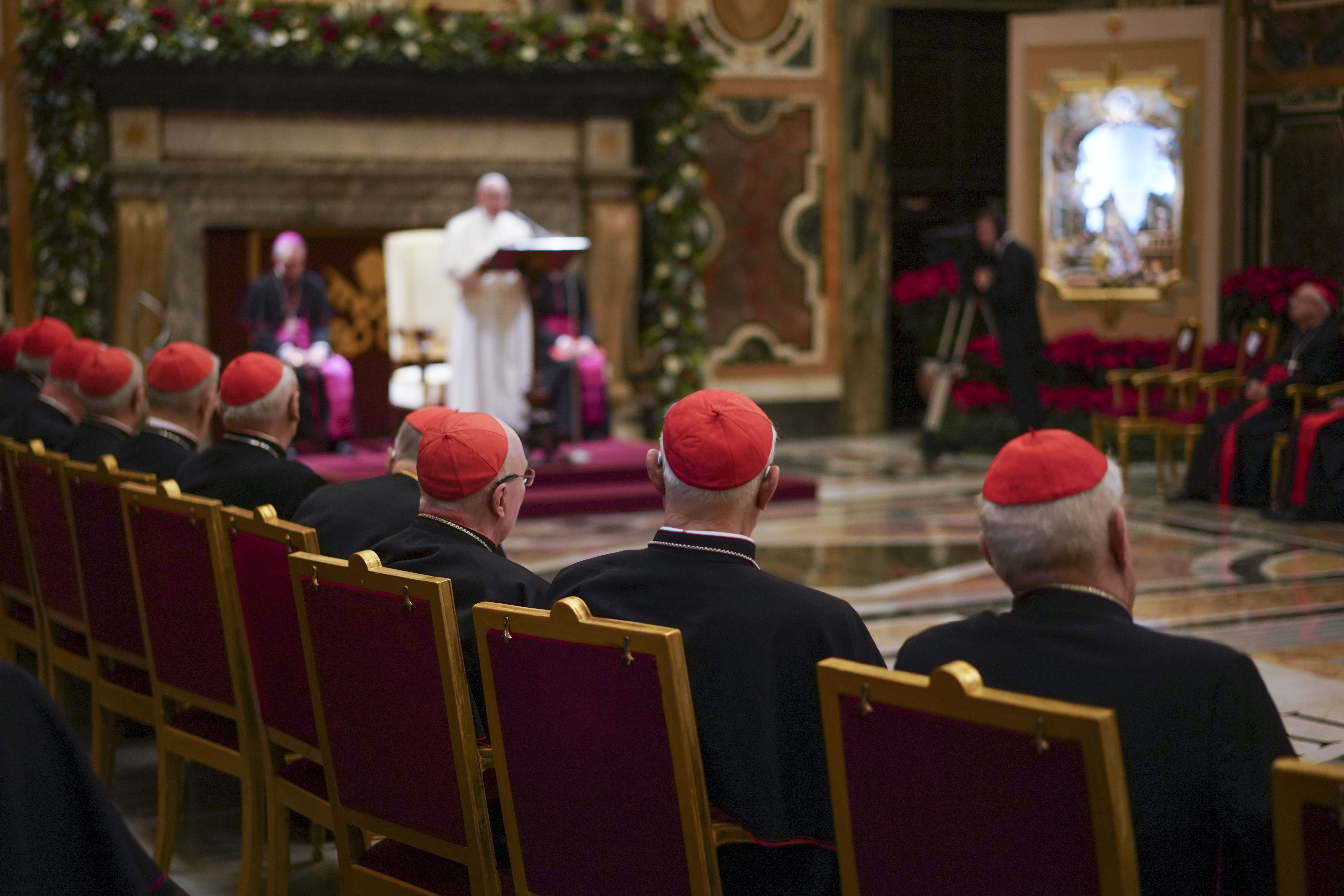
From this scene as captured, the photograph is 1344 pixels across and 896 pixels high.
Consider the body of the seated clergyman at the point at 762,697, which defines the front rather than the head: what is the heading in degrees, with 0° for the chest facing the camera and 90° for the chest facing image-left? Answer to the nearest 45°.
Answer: approximately 180°

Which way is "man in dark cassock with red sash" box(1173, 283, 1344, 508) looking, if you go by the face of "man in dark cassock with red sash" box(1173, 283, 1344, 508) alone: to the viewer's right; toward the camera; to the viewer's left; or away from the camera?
to the viewer's left

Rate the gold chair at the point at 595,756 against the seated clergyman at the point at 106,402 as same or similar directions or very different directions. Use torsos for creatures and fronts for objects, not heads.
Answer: same or similar directions

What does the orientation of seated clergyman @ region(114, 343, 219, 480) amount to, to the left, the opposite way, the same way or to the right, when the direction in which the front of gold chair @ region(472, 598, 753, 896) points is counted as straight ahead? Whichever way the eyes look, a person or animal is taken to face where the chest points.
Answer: the same way

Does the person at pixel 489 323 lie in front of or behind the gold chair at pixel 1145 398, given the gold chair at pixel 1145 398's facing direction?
in front

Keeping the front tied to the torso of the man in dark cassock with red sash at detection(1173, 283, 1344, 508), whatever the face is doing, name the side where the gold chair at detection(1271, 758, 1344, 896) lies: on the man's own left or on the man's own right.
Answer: on the man's own left

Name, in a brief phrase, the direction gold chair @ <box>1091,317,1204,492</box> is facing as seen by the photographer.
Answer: facing the viewer and to the left of the viewer

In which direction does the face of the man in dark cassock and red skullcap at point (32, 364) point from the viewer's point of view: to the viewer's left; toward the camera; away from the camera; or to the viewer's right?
away from the camera

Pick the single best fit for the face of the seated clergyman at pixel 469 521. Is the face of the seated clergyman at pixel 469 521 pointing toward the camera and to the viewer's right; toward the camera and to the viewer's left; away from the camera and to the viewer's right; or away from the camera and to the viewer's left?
away from the camera and to the viewer's right

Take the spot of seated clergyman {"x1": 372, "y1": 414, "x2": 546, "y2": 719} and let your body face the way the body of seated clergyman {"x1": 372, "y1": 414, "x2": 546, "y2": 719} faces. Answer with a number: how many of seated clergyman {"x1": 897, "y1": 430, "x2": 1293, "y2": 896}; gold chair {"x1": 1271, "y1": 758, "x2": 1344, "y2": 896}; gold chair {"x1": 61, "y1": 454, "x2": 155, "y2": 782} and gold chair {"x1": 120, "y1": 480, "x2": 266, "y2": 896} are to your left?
2

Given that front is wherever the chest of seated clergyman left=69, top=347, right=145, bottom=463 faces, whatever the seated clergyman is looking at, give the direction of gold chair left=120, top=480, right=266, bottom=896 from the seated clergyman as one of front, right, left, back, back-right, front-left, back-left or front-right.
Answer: back-right

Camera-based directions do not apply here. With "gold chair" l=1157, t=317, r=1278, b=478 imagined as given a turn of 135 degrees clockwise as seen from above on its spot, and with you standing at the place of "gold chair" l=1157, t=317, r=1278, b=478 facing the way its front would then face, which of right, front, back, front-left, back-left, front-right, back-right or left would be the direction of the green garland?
left

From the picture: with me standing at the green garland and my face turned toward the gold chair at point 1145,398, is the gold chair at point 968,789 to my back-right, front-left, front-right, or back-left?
front-right

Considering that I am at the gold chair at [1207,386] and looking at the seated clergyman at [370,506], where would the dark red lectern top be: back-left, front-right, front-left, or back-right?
front-right

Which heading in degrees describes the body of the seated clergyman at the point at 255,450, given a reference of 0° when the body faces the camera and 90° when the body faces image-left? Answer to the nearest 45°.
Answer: approximately 225°

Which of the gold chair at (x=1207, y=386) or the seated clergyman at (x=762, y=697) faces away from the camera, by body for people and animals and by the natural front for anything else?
the seated clergyman

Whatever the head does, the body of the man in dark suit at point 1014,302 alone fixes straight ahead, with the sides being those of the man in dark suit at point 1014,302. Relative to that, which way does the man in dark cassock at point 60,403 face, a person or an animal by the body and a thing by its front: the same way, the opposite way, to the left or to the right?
to the right

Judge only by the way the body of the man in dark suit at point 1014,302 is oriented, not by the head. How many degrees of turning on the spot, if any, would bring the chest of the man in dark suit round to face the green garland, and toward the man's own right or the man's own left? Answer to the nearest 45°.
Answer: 0° — they already face it
